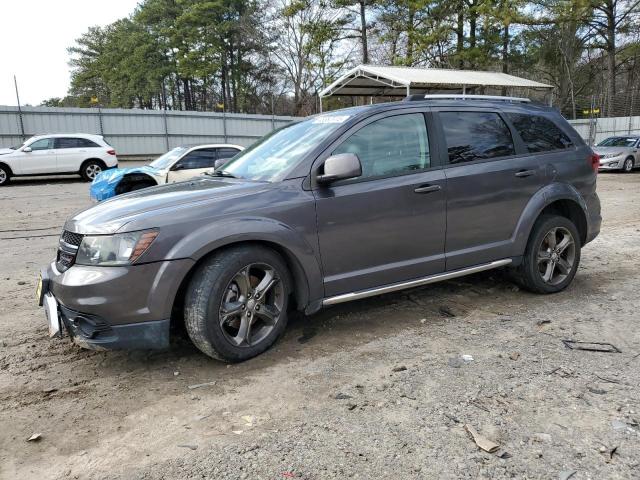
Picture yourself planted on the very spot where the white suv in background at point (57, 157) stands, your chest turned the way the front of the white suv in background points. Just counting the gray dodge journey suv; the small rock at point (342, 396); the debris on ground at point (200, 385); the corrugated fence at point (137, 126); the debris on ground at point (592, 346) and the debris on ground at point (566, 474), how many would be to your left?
5

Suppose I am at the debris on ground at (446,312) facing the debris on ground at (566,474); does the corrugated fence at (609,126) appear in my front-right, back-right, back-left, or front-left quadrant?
back-left

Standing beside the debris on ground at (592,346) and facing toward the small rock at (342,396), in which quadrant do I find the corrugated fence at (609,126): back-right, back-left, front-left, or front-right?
back-right

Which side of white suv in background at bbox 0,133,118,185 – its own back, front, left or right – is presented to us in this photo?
left

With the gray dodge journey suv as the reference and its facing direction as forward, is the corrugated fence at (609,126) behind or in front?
behind

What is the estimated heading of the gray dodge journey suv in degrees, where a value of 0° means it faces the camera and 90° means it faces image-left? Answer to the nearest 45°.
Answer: approximately 45°
